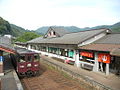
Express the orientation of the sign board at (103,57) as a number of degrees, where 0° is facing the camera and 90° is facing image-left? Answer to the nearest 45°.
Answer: approximately 0°

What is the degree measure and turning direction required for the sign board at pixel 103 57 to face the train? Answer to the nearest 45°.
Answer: approximately 90° to its right
